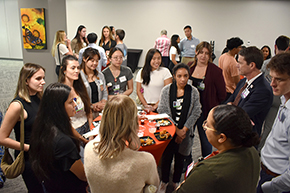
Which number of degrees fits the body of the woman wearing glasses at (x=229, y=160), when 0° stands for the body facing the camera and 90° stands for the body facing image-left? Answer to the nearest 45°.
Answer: approximately 135°

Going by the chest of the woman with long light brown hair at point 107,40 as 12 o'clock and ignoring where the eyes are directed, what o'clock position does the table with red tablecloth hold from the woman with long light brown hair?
The table with red tablecloth is roughly at 12 o'clock from the woman with long light brown hair.

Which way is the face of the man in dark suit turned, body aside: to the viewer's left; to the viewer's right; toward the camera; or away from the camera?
to the viewer's left

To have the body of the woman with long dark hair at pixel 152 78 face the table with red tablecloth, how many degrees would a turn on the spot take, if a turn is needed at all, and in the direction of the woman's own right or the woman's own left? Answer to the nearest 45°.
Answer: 0° — they already face it

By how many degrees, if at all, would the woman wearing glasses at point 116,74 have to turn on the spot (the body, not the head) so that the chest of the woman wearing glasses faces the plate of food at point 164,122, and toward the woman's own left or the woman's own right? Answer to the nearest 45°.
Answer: approximately 45° to the woman's own left

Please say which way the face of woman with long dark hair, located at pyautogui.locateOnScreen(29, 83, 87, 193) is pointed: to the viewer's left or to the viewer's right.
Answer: to the viewer's right

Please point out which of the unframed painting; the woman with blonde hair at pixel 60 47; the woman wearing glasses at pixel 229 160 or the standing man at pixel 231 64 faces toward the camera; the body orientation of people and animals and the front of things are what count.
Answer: the unframed painting
